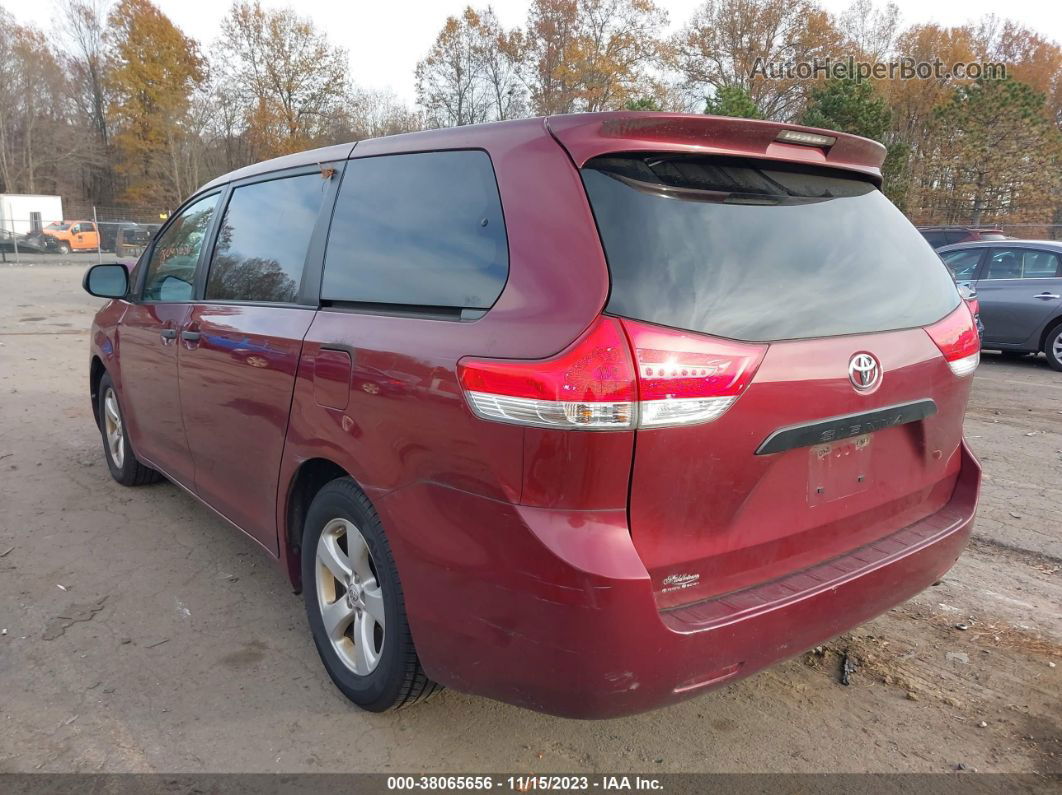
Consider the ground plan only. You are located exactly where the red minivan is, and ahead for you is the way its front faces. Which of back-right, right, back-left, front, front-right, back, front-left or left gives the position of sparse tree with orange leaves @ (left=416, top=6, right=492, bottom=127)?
front-right

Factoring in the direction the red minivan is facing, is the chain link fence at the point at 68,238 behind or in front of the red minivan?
in front

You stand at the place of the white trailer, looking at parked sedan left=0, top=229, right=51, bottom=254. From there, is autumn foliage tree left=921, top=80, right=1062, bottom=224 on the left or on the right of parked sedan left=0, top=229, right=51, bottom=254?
left

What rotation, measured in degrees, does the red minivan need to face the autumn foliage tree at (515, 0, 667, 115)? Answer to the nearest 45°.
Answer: approximately 45° to its right

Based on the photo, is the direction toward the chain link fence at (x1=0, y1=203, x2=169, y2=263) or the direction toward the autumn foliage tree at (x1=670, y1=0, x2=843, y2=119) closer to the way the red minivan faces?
the chain link fence

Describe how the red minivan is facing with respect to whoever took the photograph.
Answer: facing away from the viewer and to the left of the viewer

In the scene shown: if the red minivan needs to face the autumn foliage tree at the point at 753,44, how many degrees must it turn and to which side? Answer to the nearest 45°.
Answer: approximately 45° to its right
